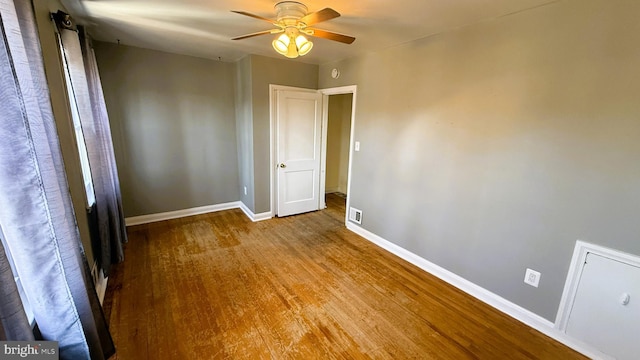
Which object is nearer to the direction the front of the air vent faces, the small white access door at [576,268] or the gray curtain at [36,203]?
the gray curtain

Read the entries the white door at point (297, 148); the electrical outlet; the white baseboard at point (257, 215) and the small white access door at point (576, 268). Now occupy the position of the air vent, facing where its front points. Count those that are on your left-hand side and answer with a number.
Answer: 2

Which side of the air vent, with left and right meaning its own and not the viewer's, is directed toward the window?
front

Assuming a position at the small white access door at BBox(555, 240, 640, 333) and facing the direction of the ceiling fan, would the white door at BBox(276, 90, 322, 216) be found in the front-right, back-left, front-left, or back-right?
front-right

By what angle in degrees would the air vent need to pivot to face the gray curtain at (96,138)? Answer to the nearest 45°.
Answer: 0° — it already faces it

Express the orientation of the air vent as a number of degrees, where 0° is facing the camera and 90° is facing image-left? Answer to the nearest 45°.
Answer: approximately 45°

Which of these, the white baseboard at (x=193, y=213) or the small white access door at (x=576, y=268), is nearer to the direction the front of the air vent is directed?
the white baseboard

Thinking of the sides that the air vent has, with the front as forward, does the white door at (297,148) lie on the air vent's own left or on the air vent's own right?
on the air vent's own right

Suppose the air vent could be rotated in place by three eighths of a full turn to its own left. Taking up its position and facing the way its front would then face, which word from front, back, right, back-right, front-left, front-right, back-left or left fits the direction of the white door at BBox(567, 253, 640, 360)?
front-right

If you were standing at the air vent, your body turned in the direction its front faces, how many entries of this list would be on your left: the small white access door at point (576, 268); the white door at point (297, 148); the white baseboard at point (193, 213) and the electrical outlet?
2
